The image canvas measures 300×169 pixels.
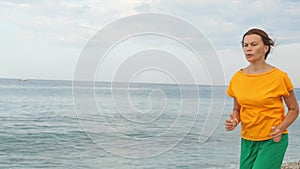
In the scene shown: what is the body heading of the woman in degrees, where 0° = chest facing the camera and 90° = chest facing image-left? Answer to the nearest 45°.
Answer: approximately 45°
